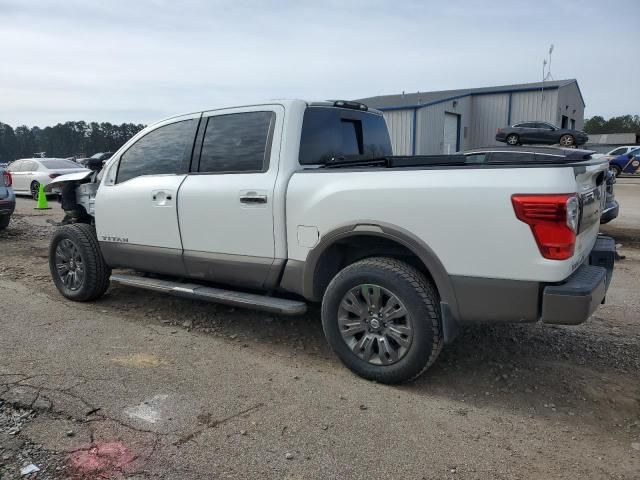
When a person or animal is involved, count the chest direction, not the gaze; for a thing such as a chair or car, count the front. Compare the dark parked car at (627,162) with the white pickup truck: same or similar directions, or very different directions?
same or similar directions

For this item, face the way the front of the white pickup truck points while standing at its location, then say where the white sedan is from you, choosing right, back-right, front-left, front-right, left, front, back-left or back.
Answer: front

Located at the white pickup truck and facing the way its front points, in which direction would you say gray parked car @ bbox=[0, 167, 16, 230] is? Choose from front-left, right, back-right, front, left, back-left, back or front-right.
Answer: front

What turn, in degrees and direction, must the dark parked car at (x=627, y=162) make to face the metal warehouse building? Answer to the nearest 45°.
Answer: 0° — it already faces it

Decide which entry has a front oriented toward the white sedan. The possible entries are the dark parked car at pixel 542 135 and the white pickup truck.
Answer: the white pickup truck

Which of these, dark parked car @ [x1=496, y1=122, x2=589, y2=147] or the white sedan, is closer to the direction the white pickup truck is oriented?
the white sedan

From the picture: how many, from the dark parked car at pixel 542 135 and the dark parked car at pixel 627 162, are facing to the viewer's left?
1

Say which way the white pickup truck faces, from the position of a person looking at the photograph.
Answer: facing away from the viewer and to the left of the viewer
